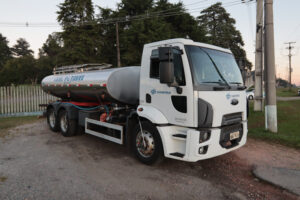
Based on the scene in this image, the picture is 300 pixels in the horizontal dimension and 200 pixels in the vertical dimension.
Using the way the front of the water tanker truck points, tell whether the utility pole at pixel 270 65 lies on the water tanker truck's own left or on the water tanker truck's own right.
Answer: on the water tanker truck's own left

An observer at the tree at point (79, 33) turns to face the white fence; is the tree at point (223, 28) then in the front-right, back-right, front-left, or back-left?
back-left

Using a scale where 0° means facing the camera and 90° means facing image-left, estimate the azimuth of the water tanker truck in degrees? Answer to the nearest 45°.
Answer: approximately 315°

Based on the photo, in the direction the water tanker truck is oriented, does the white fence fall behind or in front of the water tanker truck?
behind

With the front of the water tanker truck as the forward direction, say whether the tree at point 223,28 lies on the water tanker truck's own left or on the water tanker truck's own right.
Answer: on the water tanker truck's own left

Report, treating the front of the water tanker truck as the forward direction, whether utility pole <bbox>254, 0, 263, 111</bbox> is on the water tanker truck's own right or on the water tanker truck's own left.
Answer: on the water tanker truck's own left
